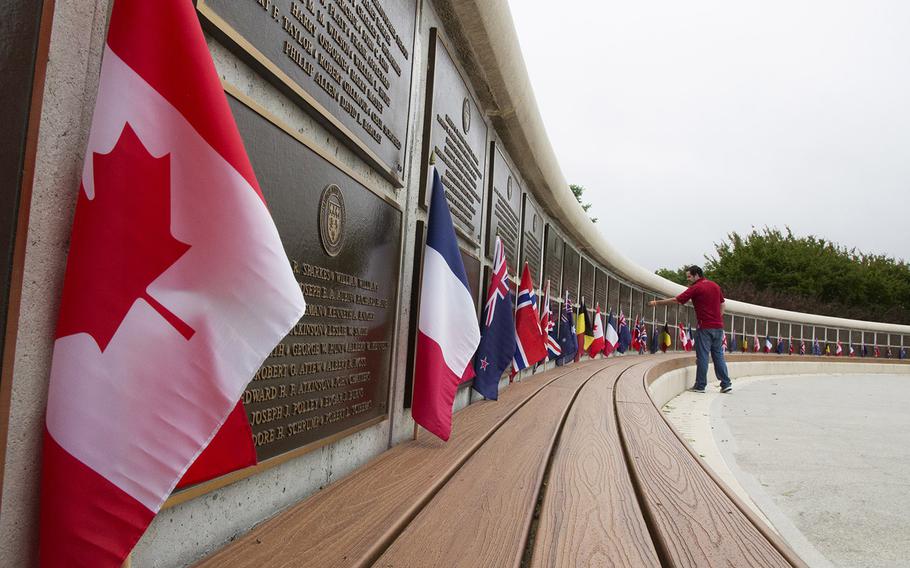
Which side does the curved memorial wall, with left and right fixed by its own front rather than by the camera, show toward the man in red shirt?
front
